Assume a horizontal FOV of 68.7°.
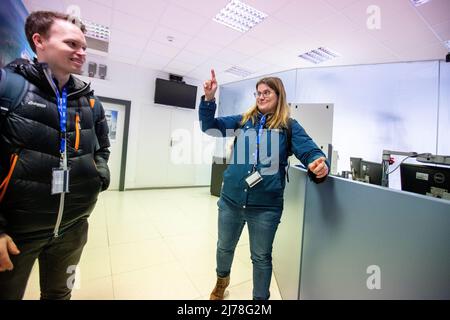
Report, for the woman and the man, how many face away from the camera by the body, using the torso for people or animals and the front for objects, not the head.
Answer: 0

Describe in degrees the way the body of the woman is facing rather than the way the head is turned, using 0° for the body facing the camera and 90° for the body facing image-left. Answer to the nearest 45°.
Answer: approximately 45°

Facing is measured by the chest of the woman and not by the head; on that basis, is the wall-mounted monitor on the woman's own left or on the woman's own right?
on the woman's own right

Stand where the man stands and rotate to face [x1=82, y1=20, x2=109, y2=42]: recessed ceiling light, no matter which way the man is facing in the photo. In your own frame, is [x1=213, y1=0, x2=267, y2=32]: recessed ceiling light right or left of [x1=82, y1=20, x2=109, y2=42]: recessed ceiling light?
right

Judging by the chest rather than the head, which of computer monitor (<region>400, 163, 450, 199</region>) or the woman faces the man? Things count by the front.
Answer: the woman

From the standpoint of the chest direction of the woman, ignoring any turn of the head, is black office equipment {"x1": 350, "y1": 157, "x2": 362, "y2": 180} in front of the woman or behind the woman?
behind

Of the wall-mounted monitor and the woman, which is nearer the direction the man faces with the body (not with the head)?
the woman

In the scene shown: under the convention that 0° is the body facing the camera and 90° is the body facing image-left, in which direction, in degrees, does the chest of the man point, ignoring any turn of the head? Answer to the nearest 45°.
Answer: approximately 315°
